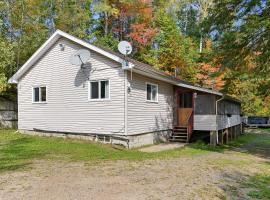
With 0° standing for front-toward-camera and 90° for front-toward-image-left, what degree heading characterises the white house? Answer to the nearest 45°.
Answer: approximately 315°

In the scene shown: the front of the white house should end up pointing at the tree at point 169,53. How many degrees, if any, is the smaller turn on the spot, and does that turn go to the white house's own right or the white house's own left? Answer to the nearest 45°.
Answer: approximately 135° to the white house's own left
